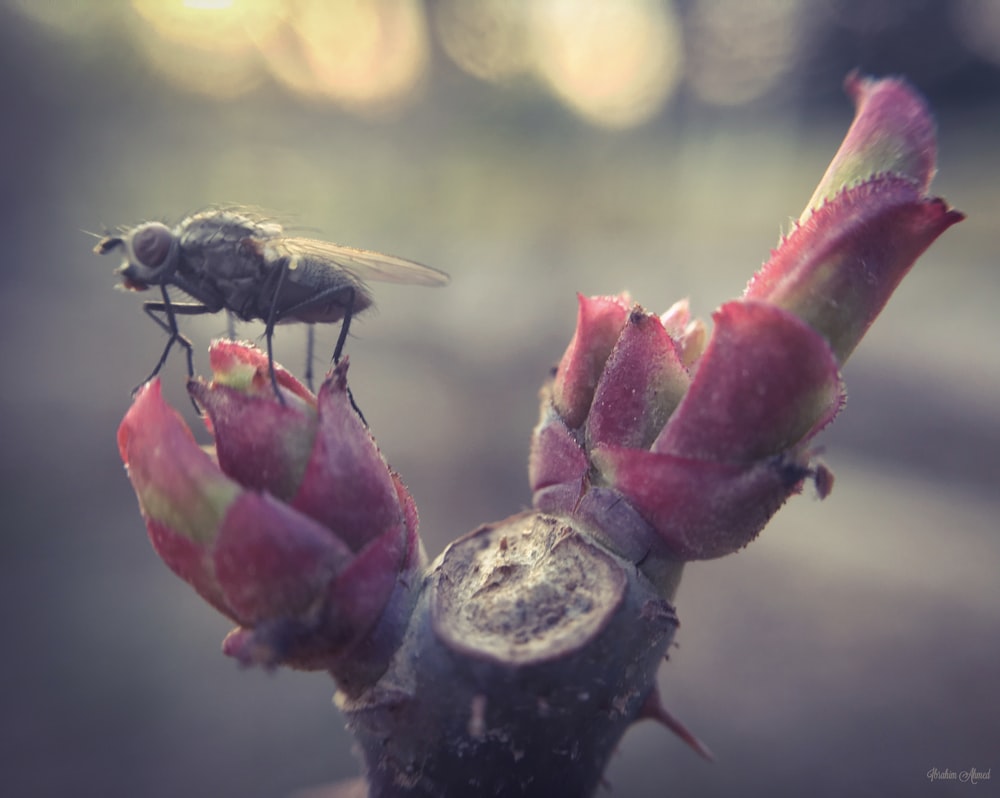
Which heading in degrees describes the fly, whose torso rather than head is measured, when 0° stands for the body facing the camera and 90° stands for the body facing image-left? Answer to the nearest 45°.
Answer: approximately 90°
